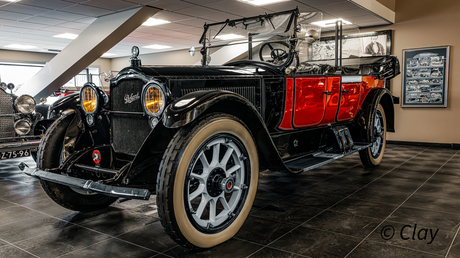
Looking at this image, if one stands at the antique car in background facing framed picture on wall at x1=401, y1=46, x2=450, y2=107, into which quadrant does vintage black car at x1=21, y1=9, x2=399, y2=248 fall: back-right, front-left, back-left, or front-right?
front-right

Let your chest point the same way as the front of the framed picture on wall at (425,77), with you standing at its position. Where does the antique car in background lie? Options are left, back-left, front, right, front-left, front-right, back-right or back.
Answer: front-right

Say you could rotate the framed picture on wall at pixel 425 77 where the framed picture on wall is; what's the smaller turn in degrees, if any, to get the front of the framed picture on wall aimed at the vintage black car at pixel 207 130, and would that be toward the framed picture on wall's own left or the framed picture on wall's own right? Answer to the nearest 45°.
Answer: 0° — it already faces it

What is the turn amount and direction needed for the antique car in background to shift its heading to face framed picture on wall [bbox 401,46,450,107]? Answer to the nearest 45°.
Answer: approximately 90° to its left

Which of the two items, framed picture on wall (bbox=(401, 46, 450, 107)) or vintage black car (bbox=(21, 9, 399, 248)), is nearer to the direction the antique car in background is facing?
the vintage black car

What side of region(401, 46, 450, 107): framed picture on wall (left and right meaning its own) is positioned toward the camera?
front

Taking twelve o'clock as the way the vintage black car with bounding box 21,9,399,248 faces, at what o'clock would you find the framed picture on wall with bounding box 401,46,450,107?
The framed picture on wall is roughly at 6 o'clock from the vintage black car.

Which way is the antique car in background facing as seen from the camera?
toward the camera

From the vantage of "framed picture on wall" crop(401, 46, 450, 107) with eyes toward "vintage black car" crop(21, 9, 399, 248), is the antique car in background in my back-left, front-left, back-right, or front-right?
front-right

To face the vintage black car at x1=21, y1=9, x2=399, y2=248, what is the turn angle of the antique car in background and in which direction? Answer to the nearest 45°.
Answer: approximately 45° to its left

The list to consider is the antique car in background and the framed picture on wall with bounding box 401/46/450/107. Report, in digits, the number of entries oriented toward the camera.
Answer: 2

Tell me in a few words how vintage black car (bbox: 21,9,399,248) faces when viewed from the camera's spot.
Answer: facing the viewer and to the left of the viewer

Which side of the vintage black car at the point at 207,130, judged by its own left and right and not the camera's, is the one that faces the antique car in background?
right
